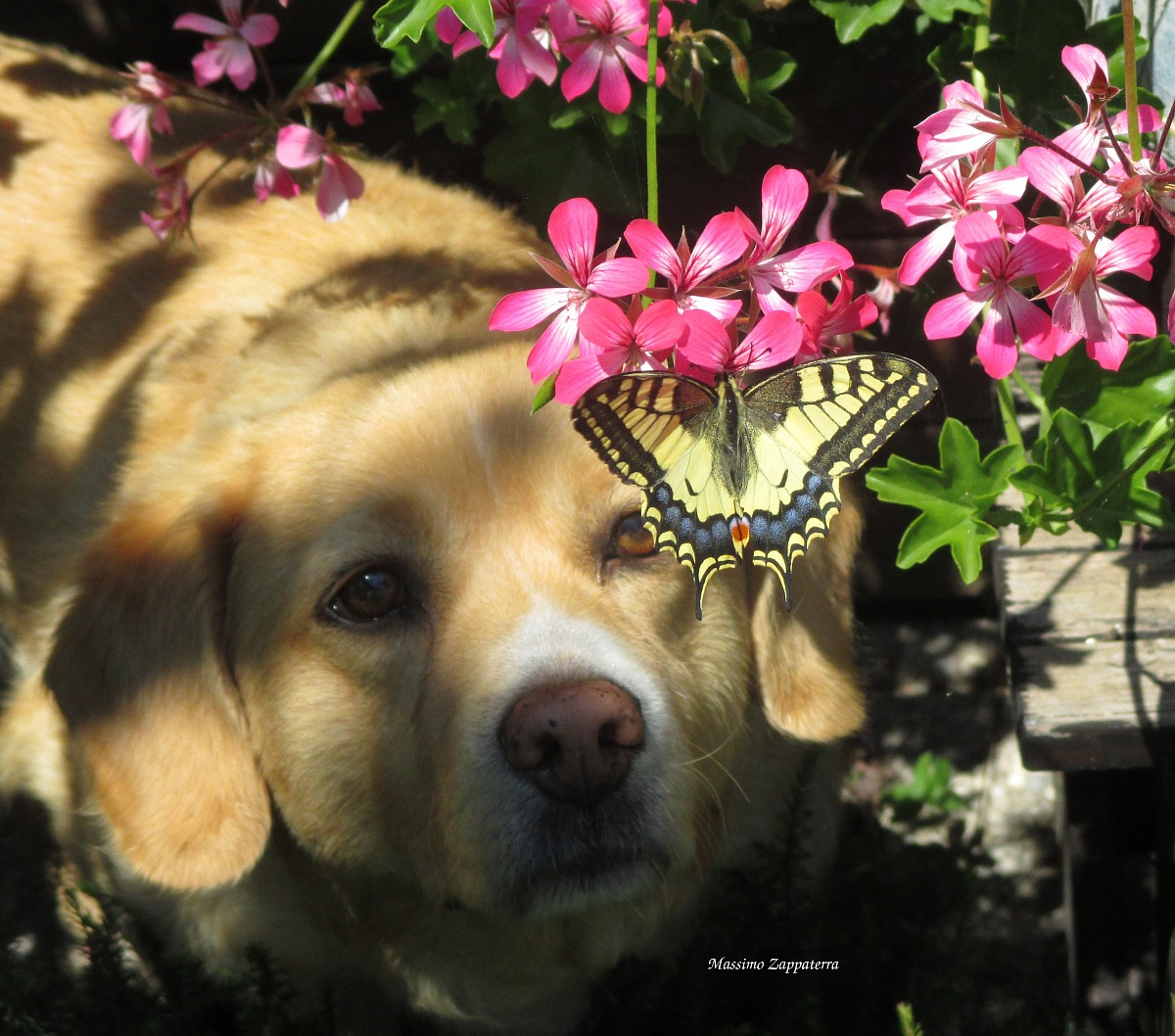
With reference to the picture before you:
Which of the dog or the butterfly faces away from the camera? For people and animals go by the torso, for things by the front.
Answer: the butterfly

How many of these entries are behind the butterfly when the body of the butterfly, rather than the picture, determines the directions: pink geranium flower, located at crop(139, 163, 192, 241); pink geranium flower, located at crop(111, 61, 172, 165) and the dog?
0

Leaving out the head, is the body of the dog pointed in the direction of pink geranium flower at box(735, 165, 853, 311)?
yes

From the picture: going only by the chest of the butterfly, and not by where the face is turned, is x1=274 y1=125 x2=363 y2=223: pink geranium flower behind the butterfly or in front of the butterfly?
in front

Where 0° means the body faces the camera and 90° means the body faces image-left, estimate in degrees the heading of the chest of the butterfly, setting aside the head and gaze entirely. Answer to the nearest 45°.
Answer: approximately 180°

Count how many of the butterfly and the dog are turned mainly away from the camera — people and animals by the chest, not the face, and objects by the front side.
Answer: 1

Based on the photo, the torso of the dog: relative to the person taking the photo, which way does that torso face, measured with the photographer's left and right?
facing the viewer and to the right of the viewer

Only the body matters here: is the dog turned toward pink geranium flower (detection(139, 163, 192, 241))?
no
